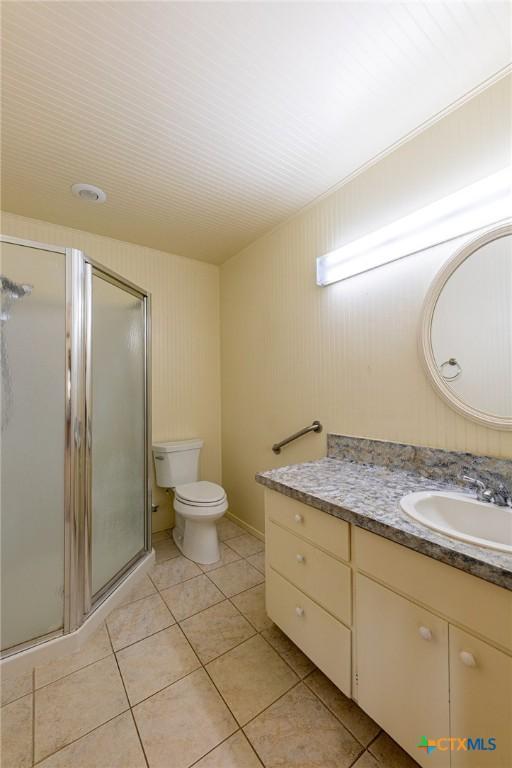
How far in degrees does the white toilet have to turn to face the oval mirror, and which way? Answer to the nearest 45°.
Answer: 0° — it already faces it

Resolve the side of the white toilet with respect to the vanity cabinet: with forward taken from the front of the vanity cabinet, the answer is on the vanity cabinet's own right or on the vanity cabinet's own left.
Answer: on the vanity cabinet's own right

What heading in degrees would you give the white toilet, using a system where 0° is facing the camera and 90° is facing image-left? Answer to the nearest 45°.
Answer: approximately 315°

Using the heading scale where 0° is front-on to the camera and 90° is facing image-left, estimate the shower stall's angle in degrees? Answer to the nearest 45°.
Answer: approximately 315°

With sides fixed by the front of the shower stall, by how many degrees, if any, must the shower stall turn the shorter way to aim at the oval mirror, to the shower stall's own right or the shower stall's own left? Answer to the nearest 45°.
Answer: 0° — it already faces it

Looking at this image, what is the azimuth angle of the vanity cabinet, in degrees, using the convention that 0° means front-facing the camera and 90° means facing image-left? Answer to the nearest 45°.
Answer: approximately 45°
